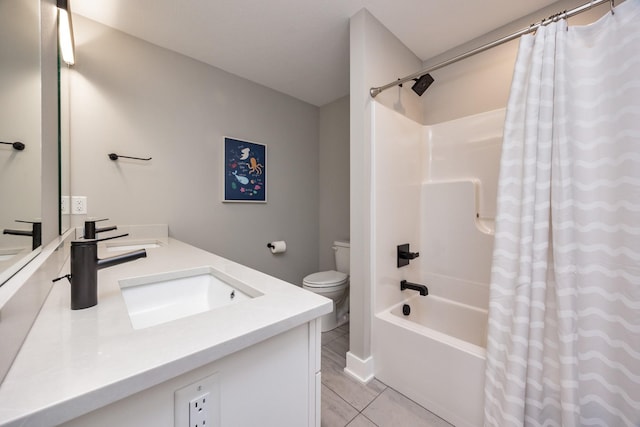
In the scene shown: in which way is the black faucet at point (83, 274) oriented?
to the viewer's right

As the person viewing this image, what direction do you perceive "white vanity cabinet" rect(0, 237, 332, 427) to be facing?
facing to the right of the viewer

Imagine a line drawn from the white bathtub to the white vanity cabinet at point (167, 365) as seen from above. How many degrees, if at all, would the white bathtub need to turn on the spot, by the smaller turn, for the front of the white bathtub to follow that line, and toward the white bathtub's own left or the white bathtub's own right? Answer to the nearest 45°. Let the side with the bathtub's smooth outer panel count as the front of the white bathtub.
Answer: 0° — it already faces it

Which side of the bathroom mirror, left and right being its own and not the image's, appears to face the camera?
right
